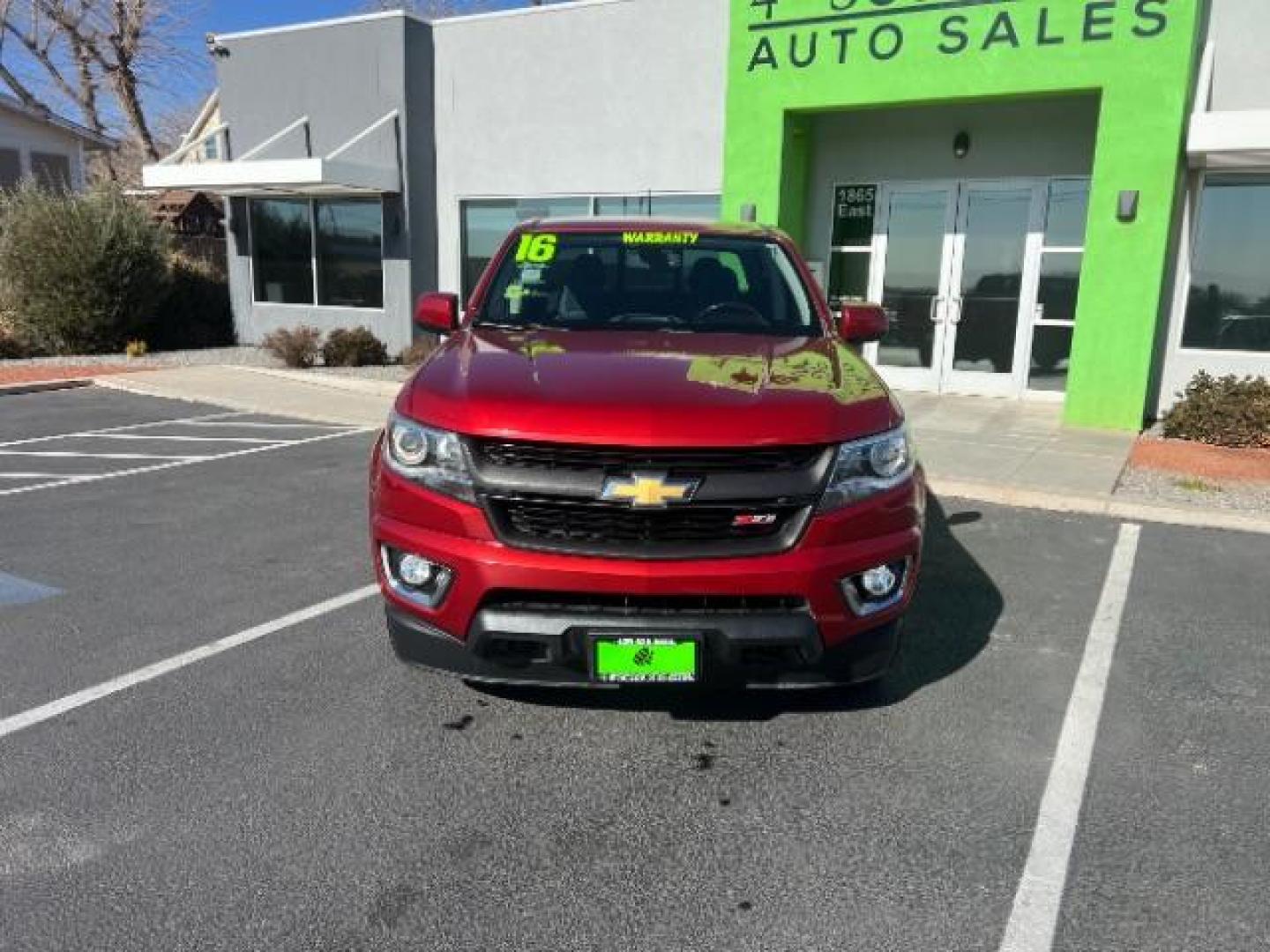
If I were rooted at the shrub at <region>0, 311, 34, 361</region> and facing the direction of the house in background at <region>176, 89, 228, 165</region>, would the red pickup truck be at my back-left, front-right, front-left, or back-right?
back-right

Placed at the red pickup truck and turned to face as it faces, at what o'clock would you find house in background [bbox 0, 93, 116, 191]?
The house in background is roughly at 5 o'clock from the red pickup truck.

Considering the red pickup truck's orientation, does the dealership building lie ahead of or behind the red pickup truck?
behind

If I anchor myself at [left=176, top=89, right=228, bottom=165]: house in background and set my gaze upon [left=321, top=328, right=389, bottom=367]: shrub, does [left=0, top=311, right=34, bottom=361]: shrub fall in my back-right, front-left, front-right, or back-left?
front-right

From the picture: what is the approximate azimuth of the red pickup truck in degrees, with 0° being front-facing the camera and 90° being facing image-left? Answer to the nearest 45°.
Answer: approximately 0°

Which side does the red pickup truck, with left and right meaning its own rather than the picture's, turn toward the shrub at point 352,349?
back

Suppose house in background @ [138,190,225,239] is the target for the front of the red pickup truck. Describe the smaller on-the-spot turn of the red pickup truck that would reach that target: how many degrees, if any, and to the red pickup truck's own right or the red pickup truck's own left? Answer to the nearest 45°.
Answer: approximately 135° to the red pickup truck's own right

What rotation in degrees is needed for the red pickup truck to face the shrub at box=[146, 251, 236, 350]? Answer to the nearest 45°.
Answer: approximately 135° to its right

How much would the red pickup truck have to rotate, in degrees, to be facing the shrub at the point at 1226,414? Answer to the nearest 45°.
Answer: approximately 135° to its left
